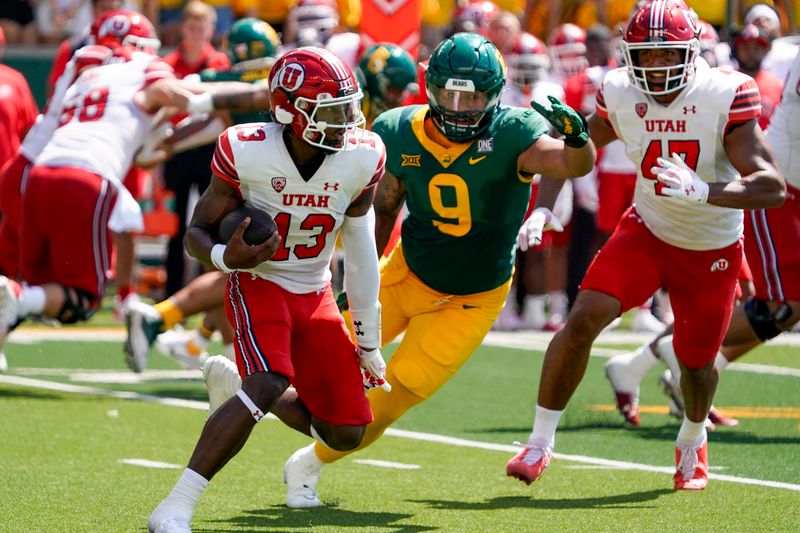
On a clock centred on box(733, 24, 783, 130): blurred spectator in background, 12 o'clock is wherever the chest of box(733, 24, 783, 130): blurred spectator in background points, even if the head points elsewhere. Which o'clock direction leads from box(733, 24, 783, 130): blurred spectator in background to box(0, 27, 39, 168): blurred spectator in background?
box(0, 27, 39, 168): blurred spectator in background is roughly at 2 o'clock from box(733, 24, 783, 130): blurred spectator in background.

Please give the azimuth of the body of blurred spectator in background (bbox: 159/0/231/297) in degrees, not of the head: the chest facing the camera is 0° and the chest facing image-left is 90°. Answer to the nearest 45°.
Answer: approximately 0°

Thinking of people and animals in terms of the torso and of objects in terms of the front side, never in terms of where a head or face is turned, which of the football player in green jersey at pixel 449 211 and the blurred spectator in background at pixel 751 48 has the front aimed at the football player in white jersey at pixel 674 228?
the blurred spectator in background

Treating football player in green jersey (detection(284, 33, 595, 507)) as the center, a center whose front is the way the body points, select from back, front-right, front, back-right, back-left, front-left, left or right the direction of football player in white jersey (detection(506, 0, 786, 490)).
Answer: left

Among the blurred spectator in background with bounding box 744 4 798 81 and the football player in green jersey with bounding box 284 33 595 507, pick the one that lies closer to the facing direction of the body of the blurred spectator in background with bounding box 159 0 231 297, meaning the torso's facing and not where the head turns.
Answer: the football player in green jersey
